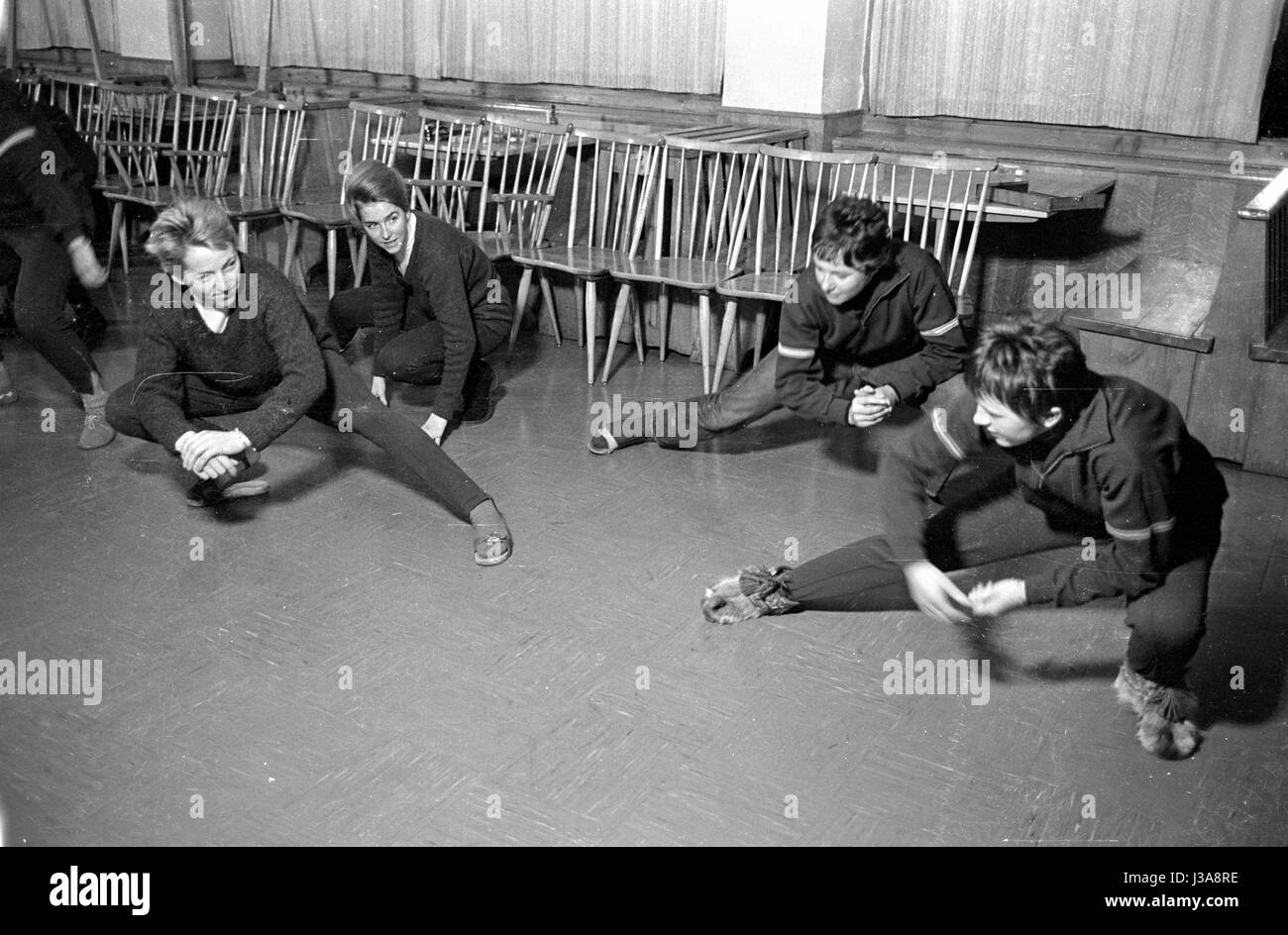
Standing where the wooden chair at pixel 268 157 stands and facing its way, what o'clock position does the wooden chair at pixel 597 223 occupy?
the wooden chair at pixel 597 223 is roughly at 9 o'clock from the wooden chair at pixel 268 157.

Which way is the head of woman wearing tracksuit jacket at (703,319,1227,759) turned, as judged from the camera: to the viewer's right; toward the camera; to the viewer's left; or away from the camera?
to the viewer's left

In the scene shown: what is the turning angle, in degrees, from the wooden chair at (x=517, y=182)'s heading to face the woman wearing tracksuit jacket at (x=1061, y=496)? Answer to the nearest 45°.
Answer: approximately 45° to its left

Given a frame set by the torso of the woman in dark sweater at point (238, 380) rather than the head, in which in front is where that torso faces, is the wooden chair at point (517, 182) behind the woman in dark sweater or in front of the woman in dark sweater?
behind

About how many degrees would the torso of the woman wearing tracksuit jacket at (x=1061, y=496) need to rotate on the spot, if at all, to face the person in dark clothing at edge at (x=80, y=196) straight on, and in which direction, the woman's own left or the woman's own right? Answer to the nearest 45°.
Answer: approximately 90° to the woman's own right

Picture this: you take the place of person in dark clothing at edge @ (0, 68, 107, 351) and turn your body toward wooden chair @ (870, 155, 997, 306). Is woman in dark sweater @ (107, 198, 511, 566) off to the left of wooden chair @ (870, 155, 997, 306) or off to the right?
right

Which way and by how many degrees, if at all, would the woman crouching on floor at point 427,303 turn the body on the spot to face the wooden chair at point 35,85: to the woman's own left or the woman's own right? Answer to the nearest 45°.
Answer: approximately 90° to the woman's own right

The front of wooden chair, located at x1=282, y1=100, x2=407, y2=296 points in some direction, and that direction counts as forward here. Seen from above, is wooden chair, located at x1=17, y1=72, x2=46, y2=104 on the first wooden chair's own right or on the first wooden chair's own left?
on the first wooden chair's own right

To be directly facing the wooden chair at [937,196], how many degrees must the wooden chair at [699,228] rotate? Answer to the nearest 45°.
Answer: approximately 90° to its left

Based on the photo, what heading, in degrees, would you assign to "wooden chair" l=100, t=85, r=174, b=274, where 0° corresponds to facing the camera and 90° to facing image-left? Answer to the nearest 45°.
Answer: approximately 45°

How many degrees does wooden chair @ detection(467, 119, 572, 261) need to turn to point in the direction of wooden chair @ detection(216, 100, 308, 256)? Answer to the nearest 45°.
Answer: approximately 90° to its right

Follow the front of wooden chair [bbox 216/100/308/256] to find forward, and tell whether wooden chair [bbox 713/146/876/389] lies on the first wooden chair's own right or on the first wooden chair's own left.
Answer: on the first wooden chair's own left
